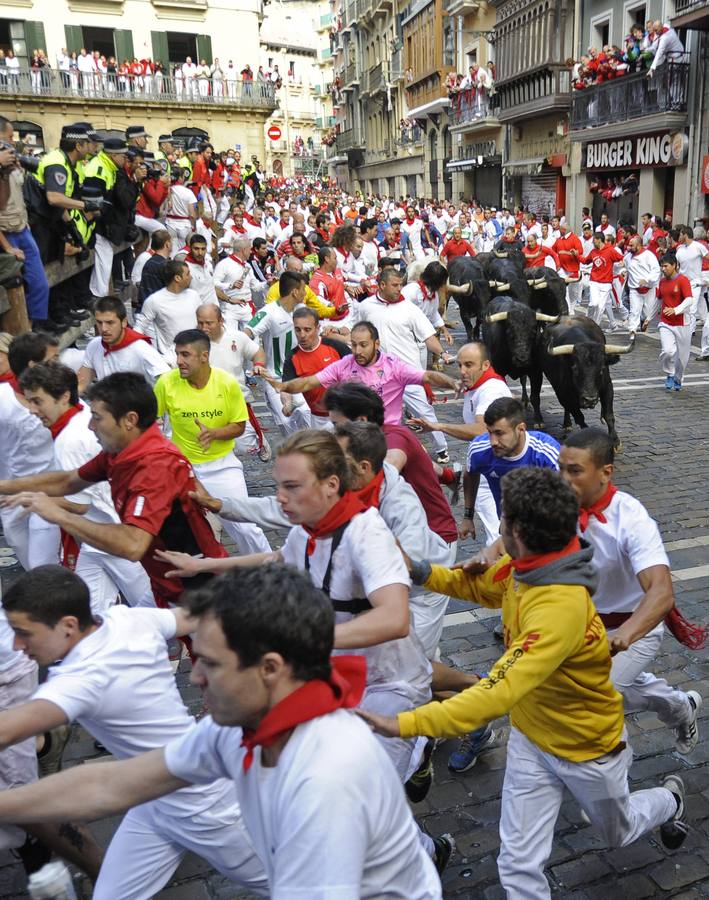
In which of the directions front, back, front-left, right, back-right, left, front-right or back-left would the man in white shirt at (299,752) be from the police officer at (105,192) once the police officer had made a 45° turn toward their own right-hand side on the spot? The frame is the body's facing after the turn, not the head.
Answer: front-right

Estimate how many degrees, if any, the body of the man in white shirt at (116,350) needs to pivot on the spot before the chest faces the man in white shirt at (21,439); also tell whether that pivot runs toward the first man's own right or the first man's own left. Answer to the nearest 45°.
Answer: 0° — they already face them

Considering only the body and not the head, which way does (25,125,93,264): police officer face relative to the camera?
to the viewer's right

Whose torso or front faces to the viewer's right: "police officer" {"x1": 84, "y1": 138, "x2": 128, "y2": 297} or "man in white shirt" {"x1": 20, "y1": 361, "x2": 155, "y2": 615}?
the police officer

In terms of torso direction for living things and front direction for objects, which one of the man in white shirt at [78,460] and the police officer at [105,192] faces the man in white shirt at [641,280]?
the police officer

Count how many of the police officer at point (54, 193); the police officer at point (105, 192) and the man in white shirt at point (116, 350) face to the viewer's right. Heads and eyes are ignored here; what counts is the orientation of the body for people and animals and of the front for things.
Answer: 2

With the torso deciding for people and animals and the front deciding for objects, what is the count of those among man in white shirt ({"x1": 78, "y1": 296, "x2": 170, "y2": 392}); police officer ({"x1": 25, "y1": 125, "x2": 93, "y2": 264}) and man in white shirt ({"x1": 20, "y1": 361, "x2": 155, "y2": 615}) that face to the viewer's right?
1

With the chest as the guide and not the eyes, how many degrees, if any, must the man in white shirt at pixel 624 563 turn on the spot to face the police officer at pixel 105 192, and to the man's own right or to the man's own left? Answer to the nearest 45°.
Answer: approximately 90° to the man's own right

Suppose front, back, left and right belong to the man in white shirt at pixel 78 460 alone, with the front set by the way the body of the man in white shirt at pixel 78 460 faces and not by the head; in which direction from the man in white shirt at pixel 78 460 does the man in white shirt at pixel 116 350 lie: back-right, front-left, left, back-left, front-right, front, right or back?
back-right

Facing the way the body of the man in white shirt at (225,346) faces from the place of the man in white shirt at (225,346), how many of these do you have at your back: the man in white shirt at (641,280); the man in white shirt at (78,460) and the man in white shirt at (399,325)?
2

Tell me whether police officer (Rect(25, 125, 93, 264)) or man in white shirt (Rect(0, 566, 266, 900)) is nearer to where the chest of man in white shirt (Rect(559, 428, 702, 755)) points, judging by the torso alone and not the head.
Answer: the man in white shirt

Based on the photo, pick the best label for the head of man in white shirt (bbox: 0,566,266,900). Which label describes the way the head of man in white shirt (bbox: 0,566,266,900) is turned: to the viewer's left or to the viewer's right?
to the viewer's left

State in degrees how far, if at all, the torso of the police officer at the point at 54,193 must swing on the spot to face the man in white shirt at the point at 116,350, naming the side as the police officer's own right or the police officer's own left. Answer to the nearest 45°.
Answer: approximately 90° to the police officer's own right

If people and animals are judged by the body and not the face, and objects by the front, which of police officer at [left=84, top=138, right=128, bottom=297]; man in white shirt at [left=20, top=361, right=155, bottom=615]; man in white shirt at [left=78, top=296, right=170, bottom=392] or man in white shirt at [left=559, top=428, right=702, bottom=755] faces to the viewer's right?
the police officer
